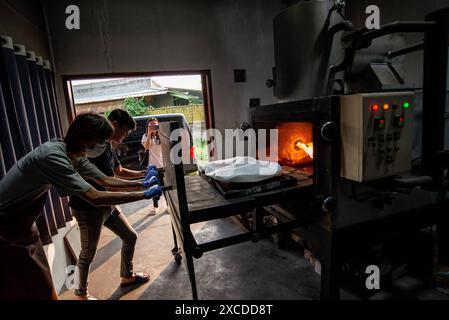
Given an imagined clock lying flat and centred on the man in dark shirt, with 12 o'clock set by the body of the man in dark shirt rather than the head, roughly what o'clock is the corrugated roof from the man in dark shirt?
The corrugated roof is roughly at 9 o'clock from the man in dark shirt.

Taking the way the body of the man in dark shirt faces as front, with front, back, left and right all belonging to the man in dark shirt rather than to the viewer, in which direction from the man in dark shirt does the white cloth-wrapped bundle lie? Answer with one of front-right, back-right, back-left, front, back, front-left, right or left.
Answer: front-right

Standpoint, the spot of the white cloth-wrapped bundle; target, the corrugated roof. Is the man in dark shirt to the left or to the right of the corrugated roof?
left

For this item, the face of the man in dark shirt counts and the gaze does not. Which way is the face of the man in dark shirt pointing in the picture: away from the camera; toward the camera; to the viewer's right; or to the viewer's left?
to the viewer's right

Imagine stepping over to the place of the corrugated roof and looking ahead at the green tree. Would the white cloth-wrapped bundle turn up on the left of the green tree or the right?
right

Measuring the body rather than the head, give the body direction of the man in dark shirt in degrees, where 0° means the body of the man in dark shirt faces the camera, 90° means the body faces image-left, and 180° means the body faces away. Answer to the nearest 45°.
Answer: approximately 270°

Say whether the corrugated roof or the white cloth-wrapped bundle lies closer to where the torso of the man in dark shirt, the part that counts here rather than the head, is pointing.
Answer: the white cloth-wrapped bundle

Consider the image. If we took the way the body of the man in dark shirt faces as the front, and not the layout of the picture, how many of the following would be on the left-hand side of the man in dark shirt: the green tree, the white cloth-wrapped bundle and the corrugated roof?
2
